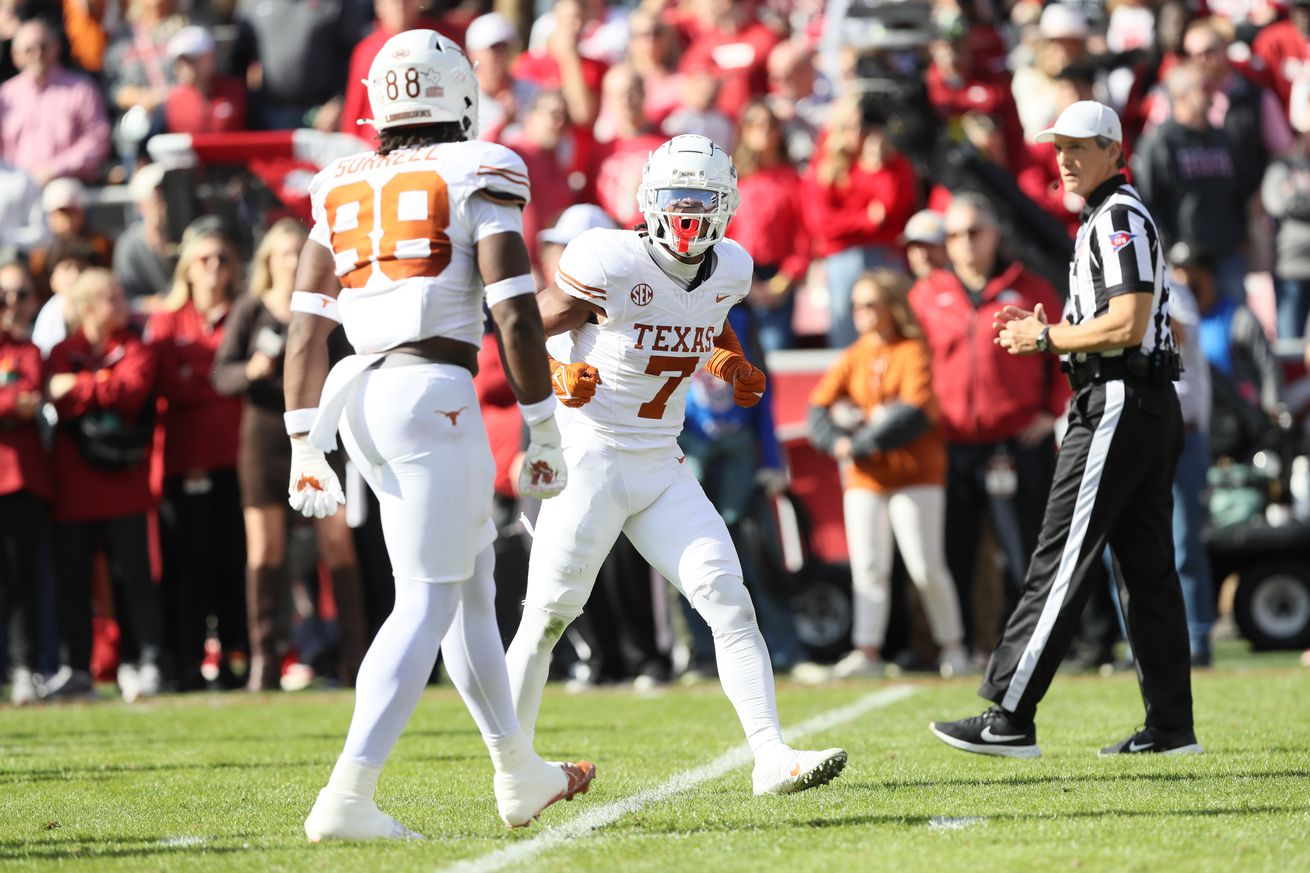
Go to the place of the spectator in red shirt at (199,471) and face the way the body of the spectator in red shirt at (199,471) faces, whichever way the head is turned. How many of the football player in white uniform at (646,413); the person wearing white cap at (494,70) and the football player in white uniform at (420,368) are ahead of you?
2

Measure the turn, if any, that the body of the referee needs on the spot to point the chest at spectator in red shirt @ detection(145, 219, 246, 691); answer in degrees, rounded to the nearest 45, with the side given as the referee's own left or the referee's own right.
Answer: approximately 45° to the referee's own right

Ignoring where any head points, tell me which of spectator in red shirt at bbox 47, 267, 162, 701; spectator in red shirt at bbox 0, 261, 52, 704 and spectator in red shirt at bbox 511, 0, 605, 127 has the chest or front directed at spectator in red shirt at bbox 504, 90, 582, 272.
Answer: spectator in red shirt at bbox 511, 0, 605, 127

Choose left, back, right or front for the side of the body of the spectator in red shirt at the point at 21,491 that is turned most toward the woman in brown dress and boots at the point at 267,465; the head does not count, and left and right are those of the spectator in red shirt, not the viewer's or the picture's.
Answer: left

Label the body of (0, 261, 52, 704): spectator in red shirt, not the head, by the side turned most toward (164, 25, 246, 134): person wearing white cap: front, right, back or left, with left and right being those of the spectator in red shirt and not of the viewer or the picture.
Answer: back

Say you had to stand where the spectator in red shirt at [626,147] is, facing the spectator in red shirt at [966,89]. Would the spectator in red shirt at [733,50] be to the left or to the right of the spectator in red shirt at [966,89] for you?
left

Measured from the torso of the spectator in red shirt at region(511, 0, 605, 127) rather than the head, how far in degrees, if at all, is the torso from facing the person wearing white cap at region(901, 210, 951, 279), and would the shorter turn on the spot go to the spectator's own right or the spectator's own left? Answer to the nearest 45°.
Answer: approximately 45° to the spectator's own left

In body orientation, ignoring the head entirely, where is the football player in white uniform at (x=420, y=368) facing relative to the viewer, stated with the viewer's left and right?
facing away from the viewer and to the right of the viewer

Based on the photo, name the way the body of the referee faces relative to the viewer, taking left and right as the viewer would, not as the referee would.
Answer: facing to the left of the viewer

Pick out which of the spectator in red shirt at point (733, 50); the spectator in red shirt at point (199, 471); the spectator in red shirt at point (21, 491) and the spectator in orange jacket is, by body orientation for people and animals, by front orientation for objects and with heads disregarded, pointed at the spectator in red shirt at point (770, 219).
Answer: the spectator in red shirt at point (733, 50)

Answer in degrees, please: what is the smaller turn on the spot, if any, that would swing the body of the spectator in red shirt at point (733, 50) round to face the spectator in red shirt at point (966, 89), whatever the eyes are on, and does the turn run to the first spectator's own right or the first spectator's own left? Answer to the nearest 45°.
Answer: approximately 45° to the first spectator's own left
